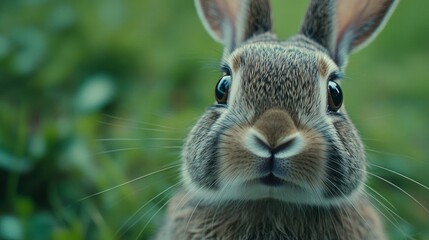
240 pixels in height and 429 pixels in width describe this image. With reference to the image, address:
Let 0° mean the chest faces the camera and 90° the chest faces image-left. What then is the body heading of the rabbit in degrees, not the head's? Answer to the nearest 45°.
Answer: approximately 0°
